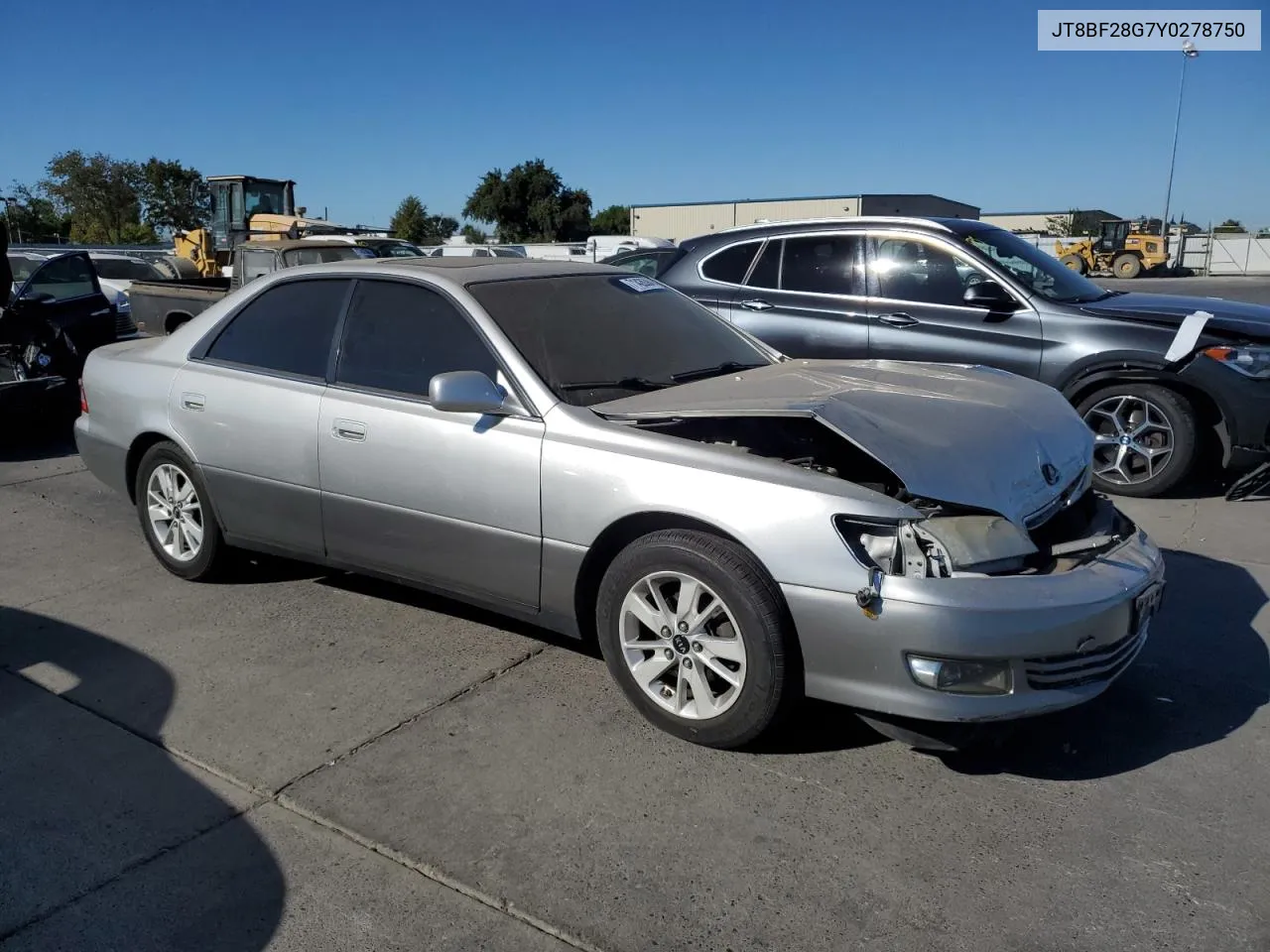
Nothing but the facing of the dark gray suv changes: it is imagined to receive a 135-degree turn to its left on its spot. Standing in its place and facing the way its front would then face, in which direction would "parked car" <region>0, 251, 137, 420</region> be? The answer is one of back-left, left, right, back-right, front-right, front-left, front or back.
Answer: left

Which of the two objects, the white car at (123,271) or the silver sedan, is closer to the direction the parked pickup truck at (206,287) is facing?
the silver sedan

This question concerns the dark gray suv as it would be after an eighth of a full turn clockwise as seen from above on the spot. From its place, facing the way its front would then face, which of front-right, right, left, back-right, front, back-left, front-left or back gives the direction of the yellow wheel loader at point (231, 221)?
back-right

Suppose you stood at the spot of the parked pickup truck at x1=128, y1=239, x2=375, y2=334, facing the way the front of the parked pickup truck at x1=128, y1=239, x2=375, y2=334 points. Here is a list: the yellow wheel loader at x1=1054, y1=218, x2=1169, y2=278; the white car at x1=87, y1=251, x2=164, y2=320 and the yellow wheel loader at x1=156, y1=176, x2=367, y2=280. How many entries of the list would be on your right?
0

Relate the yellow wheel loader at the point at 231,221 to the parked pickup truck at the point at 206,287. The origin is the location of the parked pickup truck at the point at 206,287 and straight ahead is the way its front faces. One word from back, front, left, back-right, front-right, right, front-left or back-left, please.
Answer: back-left

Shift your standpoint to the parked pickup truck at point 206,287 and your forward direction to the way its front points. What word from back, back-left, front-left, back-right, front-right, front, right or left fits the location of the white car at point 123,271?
back-left

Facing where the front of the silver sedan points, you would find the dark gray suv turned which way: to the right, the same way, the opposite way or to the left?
the same way

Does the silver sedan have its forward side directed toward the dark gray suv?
no

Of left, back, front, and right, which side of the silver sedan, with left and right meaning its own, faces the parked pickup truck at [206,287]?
back

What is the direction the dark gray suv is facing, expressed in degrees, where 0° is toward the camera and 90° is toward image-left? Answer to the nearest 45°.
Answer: approximately 315°

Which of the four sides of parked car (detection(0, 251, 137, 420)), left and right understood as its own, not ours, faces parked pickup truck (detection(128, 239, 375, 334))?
back

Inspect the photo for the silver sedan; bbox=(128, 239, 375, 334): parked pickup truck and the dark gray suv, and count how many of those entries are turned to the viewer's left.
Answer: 0

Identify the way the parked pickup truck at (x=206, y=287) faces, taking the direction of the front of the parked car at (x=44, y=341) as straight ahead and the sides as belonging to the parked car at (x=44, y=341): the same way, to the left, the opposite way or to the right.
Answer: to the left

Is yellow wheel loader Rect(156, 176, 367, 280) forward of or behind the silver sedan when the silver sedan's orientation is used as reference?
behind

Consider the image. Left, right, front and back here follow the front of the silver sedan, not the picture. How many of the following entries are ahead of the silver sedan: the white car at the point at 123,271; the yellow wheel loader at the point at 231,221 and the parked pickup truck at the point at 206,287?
0

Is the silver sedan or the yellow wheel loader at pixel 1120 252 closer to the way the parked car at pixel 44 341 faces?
the silver sedan

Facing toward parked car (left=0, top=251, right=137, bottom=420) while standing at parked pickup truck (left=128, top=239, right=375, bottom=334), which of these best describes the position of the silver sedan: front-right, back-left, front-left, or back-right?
front-left
